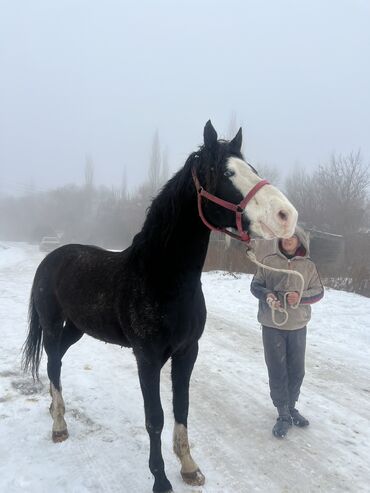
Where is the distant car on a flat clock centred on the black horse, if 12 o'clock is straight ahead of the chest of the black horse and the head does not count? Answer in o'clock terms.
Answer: The distant car is roughly at 7 o'clock from the black horse.

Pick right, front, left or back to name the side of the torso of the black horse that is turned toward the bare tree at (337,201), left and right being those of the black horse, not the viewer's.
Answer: left

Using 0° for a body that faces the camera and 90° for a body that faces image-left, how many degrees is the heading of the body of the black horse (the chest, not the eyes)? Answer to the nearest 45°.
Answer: approximately 315°
